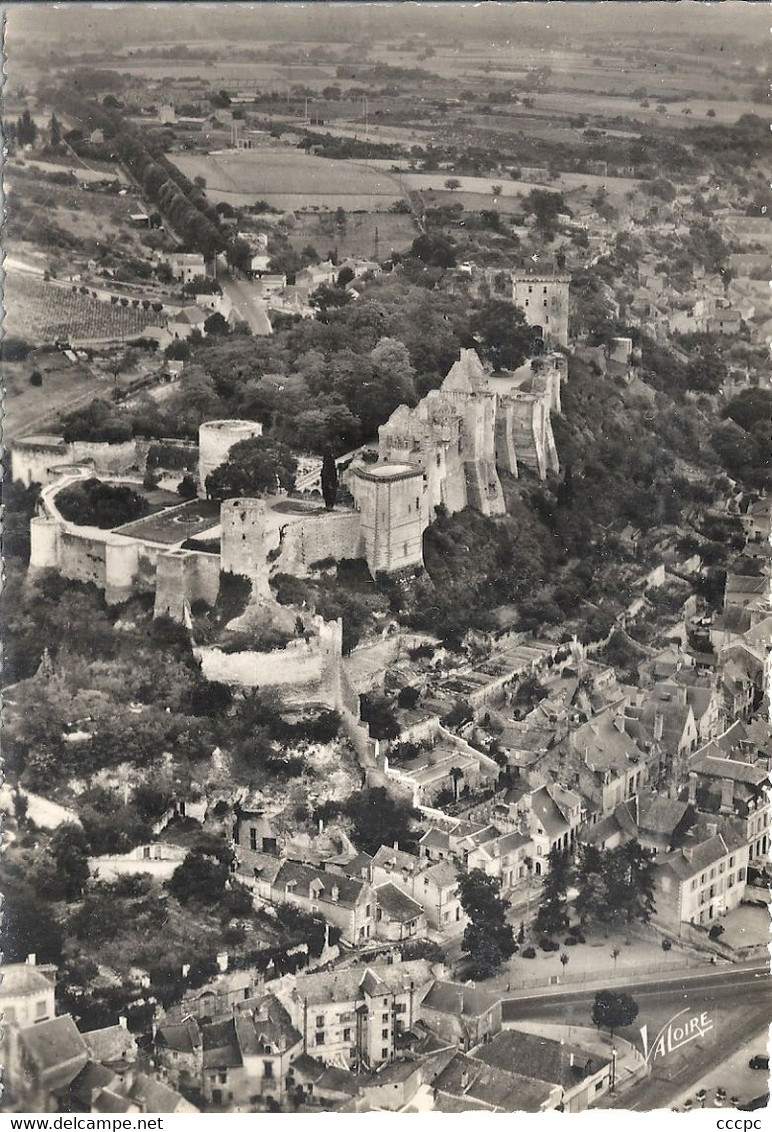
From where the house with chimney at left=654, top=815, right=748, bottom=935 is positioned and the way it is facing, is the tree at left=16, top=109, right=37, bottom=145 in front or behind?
behind

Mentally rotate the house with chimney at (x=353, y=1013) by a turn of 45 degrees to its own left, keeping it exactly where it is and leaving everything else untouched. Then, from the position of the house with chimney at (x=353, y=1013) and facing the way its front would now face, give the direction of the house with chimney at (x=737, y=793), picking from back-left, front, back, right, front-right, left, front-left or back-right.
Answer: left

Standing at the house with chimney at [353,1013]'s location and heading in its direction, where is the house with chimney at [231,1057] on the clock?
the house with chimney at [231,1057] is roughly at 2 o'clock from the house with chimney at [353,1013].

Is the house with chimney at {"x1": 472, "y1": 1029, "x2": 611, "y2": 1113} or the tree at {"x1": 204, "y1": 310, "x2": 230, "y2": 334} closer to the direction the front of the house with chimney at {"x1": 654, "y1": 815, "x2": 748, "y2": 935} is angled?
the house with chimney

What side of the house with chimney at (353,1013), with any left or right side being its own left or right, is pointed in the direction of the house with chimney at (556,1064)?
left

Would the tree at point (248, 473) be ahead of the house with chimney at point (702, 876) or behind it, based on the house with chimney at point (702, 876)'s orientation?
behind

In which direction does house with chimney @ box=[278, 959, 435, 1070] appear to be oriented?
toward the camera

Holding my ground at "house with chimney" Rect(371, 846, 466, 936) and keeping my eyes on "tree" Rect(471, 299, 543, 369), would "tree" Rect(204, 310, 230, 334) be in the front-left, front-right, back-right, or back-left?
front-left

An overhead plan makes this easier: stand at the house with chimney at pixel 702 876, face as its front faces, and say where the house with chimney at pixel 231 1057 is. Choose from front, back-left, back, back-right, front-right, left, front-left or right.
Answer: right

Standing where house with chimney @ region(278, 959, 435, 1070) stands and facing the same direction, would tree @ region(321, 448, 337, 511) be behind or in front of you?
behind

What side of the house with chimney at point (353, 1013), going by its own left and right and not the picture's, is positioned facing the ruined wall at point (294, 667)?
back

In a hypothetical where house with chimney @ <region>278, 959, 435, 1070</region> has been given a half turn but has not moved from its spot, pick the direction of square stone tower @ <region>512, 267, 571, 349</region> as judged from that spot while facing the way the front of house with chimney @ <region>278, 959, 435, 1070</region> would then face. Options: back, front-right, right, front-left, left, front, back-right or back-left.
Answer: front

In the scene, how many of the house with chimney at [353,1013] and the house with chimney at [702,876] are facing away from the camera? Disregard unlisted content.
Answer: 0
